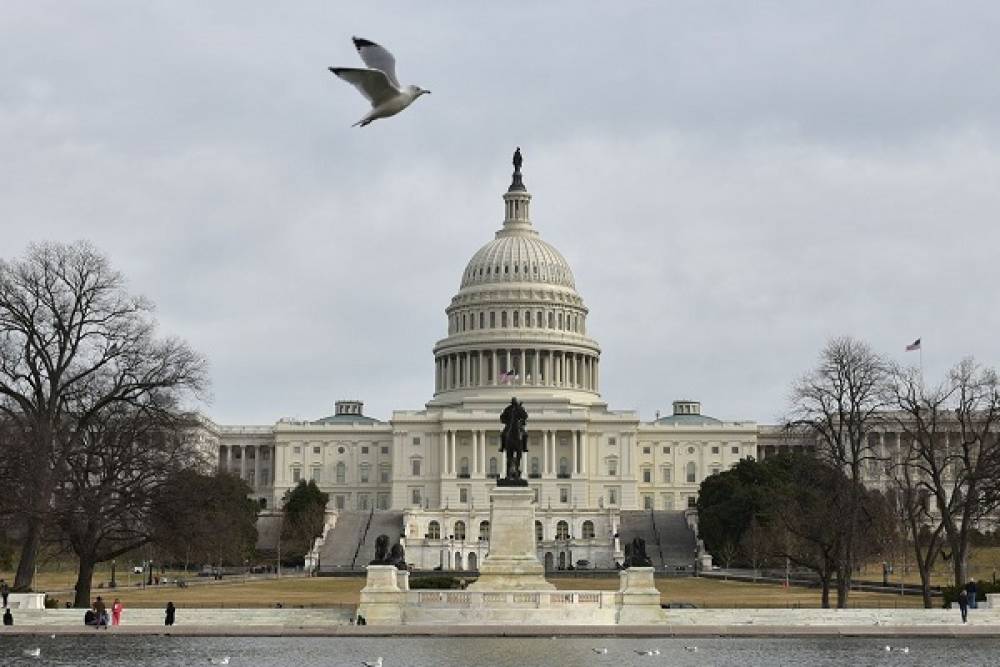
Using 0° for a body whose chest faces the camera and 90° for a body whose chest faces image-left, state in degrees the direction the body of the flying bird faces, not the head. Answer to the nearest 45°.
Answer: approximately 270°
